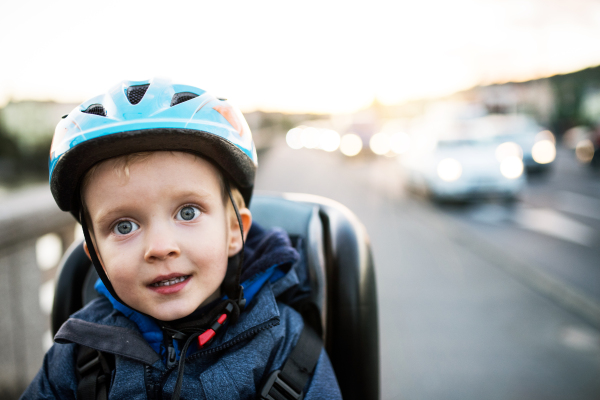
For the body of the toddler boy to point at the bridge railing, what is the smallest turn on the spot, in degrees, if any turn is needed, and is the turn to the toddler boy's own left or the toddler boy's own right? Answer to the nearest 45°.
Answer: approximately 135° to the toddler boy's own right

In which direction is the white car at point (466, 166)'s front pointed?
toward the camera

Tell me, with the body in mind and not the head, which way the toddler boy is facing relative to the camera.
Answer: toward the camera

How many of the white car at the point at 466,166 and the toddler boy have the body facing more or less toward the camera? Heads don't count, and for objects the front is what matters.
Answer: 2

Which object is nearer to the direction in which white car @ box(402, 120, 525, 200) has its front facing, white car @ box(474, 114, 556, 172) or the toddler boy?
the toddler boy

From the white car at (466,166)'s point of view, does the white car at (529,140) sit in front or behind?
behind

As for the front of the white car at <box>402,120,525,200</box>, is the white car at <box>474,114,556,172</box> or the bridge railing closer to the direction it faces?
the bridge railing

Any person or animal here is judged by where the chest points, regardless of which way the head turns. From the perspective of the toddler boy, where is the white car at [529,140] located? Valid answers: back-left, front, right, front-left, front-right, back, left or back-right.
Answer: back-left

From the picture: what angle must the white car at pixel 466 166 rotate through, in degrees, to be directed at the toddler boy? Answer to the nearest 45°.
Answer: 0° — it already faces them

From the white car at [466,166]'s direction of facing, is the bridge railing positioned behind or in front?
in front
